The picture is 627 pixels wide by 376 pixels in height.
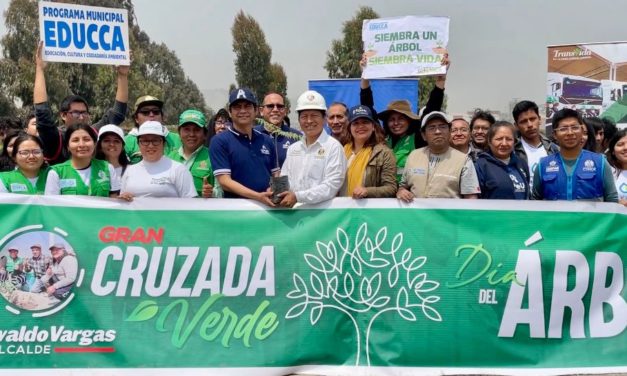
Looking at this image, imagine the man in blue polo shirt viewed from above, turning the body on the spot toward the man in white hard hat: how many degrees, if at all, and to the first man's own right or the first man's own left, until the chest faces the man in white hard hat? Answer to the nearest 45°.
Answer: approximately 45° to the first man's own left

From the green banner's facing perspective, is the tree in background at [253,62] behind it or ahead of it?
behind

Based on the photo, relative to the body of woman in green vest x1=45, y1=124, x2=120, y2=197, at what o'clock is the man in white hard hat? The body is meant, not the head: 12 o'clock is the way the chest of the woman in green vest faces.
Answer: The man in white hard hat is roughly at 10 o'clock from the woman in green vest.

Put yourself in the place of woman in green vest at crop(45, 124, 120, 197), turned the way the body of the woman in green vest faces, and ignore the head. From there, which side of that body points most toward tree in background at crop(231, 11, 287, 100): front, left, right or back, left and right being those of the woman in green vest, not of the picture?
back

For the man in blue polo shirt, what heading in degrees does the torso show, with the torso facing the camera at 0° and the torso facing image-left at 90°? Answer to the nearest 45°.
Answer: approximately 315°

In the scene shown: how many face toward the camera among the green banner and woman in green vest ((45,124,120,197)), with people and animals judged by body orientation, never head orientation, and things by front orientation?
2
